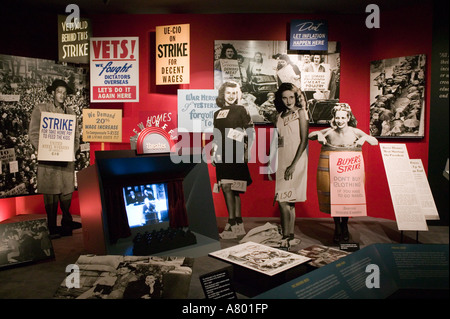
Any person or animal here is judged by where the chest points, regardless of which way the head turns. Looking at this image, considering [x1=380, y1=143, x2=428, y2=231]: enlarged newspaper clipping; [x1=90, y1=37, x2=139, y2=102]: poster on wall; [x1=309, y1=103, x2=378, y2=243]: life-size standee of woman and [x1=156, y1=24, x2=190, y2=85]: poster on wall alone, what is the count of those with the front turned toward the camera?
4

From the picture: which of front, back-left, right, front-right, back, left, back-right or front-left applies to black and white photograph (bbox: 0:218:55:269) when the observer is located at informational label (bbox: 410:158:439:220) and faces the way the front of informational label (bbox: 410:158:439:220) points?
front-right

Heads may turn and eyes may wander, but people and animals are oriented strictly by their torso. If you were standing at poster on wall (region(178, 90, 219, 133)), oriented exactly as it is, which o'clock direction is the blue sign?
The blue sign is roughly at 9 o'clock from the poster on wall.

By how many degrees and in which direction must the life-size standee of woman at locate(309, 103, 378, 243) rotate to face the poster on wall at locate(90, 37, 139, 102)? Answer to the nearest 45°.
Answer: approximately 90° to its right

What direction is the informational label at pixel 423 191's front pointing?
toward the camera

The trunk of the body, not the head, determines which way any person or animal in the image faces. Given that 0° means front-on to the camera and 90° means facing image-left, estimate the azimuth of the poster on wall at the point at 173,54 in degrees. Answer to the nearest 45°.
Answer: approximately 0°

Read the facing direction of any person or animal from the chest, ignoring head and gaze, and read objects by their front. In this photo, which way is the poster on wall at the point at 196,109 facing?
toward the camera

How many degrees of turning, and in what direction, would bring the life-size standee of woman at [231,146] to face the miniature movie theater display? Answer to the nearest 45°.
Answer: approximately 45° to its right

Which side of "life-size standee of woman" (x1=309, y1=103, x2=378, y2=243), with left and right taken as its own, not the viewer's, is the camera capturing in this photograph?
front

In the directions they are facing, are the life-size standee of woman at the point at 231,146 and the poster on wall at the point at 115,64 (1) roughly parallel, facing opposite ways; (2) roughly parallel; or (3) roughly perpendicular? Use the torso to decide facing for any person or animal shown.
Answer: roughly parallel

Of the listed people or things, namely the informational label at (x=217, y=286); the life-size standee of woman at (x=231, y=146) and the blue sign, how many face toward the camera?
3

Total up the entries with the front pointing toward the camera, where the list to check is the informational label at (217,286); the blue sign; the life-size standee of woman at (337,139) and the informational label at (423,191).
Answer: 4

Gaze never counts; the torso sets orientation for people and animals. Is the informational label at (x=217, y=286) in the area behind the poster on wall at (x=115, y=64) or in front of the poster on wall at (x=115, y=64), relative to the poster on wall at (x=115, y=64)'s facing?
in front

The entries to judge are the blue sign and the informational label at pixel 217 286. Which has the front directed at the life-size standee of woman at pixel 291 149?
the blue sign

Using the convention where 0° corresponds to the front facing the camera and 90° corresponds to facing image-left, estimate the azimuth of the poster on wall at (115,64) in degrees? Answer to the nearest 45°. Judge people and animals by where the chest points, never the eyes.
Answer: approximately 0°

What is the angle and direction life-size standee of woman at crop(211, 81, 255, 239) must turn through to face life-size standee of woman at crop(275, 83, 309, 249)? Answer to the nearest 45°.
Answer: approximately 45° to its left

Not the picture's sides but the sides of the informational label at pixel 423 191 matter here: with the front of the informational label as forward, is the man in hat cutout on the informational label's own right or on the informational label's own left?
on the informational label's own right
